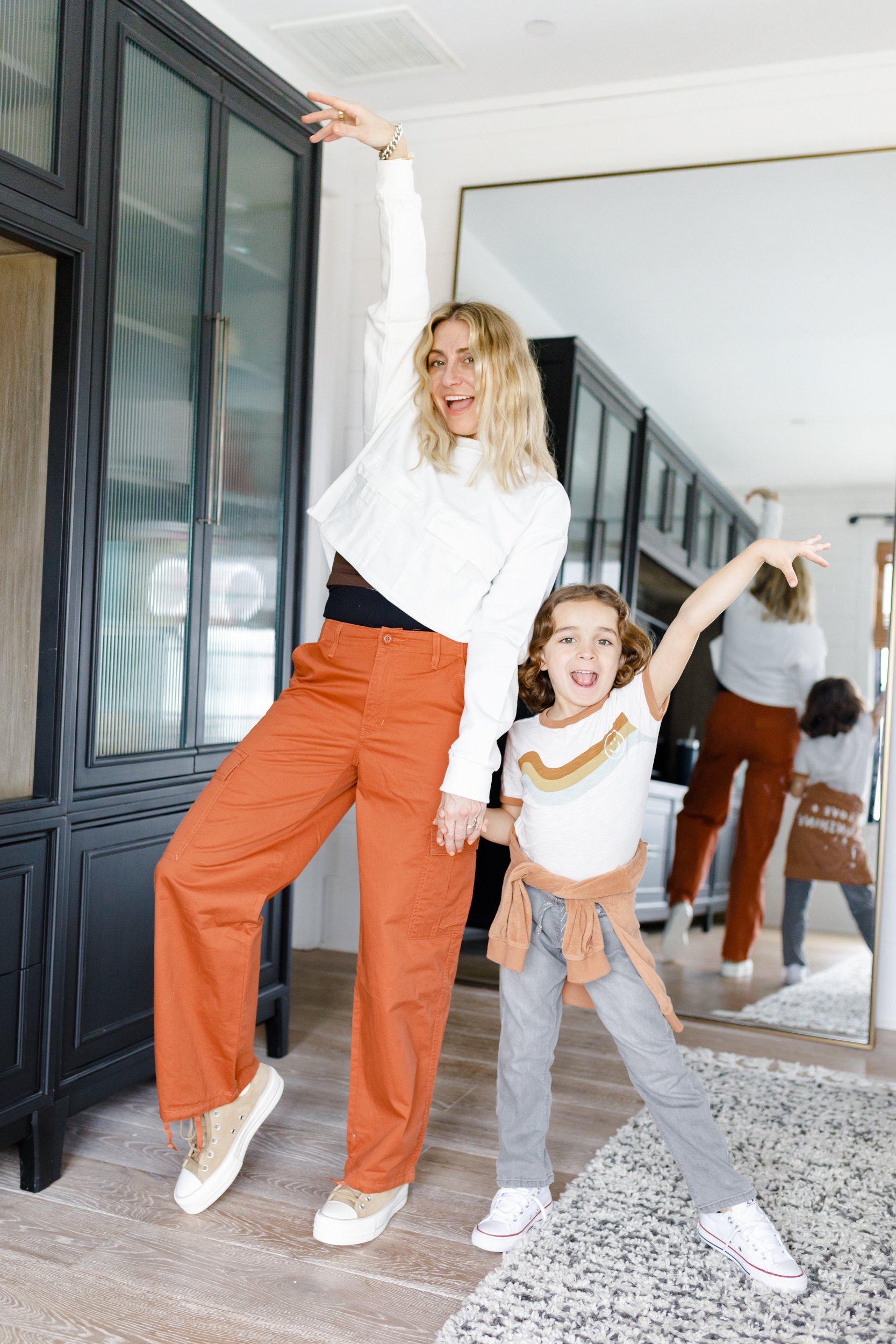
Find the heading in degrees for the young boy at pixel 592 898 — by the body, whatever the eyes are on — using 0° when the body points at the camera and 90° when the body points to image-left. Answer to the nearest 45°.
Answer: approximately 0°

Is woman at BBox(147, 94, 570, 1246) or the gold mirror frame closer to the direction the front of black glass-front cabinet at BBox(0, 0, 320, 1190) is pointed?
the woman

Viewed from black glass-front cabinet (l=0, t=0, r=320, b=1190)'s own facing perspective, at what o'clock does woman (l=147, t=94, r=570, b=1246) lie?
The woman is roughly at 12 o'clock from the black glass-front cabinet.

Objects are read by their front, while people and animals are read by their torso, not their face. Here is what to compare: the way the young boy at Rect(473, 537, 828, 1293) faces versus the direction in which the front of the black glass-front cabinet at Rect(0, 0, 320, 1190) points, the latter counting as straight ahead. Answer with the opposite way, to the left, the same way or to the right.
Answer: to the right
